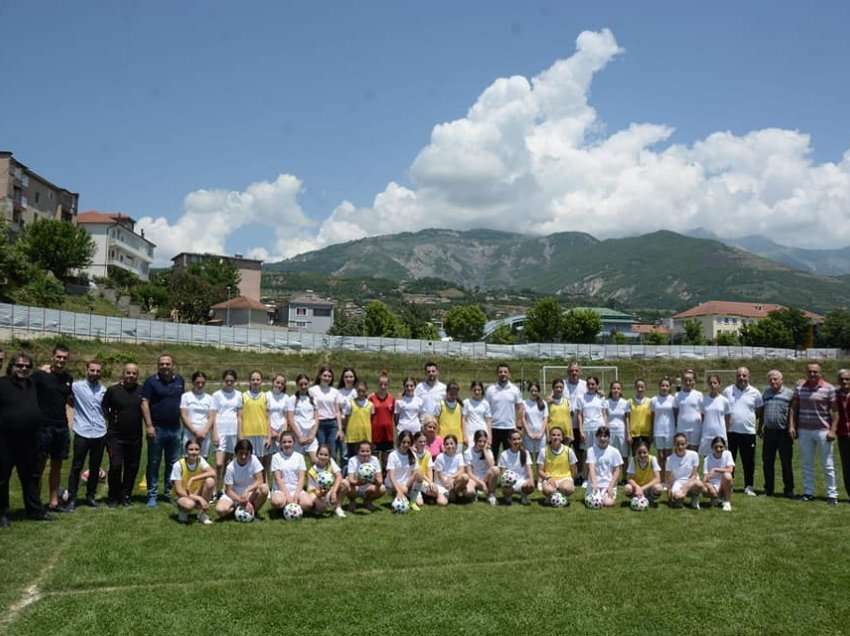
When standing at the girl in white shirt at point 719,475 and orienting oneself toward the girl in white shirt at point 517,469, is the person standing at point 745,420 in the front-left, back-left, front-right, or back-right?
back-right

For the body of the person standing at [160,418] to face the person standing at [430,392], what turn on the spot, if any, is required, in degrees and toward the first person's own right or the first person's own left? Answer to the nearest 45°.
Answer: approximately 90° to the first person's own left

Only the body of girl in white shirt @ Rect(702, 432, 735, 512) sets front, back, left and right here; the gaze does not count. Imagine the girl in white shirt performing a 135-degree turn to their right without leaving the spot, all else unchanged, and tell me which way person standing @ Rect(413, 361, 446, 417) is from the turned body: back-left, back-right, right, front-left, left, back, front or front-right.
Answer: front-left

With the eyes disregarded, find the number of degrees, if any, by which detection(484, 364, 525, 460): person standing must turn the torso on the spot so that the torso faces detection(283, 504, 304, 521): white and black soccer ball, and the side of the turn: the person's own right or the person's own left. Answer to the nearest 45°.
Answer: approximately 45° to the person's own right

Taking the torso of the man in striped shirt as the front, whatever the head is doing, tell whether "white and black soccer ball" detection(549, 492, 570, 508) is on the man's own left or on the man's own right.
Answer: on the man's own right

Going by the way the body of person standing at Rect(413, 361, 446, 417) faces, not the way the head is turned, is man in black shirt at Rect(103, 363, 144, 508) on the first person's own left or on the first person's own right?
on the first person's own right

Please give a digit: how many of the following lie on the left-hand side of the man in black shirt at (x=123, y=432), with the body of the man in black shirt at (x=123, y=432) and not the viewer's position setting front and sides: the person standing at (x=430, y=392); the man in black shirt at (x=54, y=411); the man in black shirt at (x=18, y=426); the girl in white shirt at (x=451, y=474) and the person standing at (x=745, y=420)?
3

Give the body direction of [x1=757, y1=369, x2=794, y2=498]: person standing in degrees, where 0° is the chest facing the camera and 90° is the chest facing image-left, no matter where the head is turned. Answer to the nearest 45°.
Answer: approximately 0°

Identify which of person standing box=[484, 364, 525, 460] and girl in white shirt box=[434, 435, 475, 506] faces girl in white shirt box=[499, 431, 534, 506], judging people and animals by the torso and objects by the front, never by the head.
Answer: the person standing

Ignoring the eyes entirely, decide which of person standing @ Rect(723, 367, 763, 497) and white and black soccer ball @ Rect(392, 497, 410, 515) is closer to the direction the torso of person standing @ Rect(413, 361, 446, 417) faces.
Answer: the white and black soccer ball

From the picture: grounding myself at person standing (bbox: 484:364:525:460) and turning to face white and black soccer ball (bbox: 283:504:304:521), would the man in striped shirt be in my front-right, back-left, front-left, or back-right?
back-left
